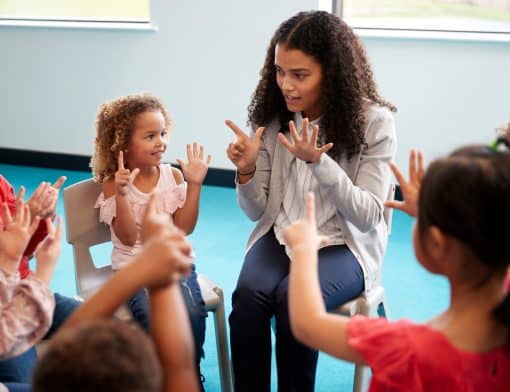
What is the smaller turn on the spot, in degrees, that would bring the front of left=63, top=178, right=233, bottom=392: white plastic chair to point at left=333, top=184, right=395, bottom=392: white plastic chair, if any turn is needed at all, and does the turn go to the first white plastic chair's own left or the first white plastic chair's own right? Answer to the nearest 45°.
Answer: approximately 45° to the first white plastic chair's own left

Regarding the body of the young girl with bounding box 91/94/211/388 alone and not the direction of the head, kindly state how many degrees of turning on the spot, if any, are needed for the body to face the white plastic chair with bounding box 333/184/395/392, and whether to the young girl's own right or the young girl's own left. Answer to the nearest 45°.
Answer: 0° — they already face it

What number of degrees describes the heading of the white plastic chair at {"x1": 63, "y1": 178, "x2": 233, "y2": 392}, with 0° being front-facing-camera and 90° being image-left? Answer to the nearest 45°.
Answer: approximately 315°

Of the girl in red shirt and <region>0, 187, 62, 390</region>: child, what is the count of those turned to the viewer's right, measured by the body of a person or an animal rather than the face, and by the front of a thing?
1

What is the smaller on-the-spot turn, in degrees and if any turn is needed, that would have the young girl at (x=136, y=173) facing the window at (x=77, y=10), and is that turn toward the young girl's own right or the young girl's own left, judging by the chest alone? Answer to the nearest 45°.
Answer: approximately 135° to the young girl's own left

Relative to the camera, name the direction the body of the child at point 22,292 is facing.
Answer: to the viewer's right

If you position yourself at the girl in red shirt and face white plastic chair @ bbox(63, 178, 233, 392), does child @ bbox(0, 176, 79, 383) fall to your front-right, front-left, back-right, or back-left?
front-left

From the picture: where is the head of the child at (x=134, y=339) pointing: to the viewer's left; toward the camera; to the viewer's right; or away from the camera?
away from the camera

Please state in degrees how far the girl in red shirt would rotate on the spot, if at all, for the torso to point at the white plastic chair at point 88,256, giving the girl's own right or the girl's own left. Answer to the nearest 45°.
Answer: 0° — they already face it

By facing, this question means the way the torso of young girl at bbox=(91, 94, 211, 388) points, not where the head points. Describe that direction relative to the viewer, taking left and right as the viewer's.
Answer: facing the viewer and to the right of the viewer

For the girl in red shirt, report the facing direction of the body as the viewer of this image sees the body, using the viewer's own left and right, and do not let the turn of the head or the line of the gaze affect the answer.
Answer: facing away from the viewer and to the left of the viewer

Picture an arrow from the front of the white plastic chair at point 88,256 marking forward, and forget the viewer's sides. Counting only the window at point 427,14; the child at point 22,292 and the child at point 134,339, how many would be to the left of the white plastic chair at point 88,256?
1

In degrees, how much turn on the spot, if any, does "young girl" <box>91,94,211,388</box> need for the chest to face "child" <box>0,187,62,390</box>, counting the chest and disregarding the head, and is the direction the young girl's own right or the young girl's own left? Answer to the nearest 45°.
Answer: approximately 45° to the young girl's own right

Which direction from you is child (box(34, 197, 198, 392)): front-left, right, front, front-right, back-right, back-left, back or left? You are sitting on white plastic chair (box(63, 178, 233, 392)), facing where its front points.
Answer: front-right

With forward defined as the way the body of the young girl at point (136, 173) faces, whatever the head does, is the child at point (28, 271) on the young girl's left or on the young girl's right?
on the young girl's right

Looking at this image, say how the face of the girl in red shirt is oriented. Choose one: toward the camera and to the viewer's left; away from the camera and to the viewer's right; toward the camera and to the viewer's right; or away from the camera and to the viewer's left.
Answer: away from the camera and to the viewer's left
